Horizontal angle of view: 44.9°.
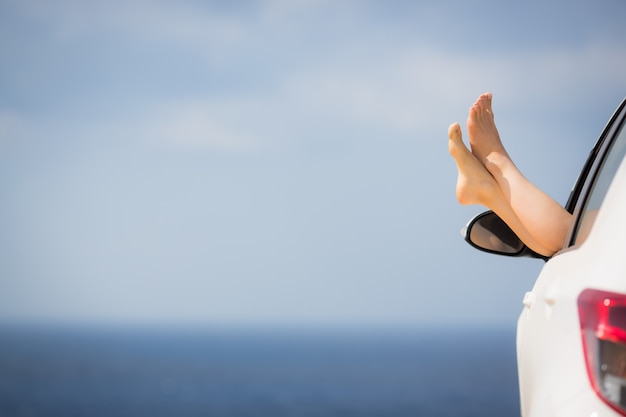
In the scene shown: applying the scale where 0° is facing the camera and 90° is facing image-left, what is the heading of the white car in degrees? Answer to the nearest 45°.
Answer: approximately 180°
